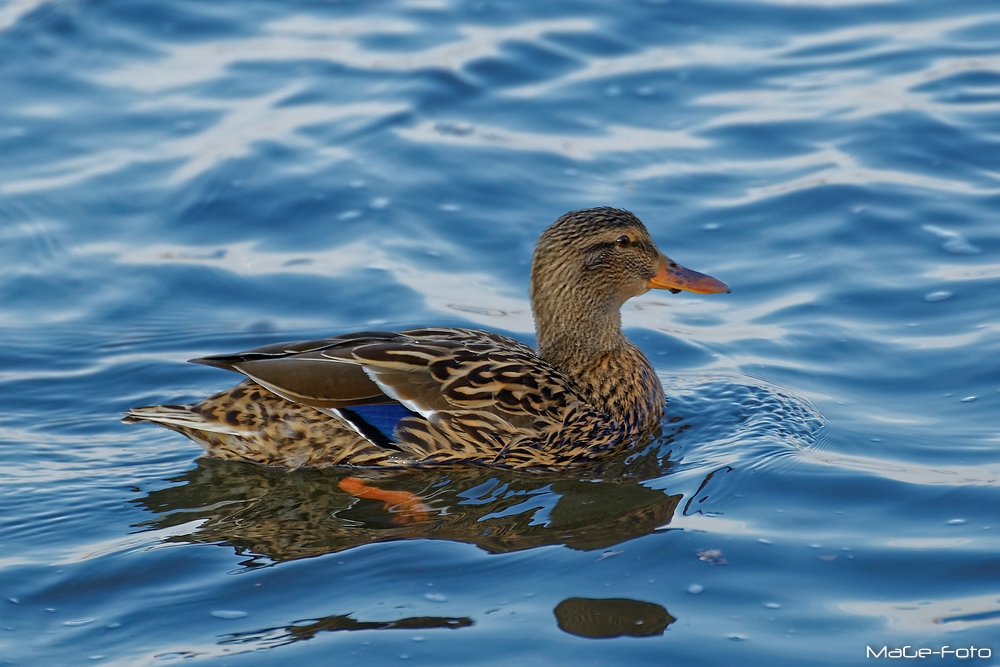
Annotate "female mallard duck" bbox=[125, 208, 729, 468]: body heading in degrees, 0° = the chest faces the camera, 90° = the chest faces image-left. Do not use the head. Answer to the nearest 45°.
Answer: approximately 270°

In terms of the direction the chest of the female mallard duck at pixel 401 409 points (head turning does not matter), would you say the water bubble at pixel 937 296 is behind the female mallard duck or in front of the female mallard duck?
in front
